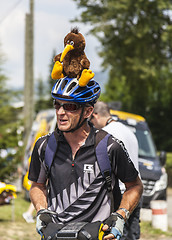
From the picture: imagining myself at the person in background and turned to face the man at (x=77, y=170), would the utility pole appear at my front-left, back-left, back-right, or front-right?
back-right

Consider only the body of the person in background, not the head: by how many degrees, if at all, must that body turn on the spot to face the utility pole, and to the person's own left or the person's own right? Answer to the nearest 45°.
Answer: approximately 90° to the person's own right

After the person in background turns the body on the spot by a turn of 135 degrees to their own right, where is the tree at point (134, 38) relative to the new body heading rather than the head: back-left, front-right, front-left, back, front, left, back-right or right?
front-left

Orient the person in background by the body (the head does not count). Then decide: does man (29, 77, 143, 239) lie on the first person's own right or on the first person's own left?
on the first person's own left

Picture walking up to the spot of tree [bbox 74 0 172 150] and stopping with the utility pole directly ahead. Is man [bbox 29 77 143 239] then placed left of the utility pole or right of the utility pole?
left

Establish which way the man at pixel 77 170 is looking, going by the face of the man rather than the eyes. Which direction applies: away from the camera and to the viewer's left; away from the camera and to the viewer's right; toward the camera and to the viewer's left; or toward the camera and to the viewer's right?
toward the camera and to the viewer's left

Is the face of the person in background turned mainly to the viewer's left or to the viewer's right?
to the viewer's left
